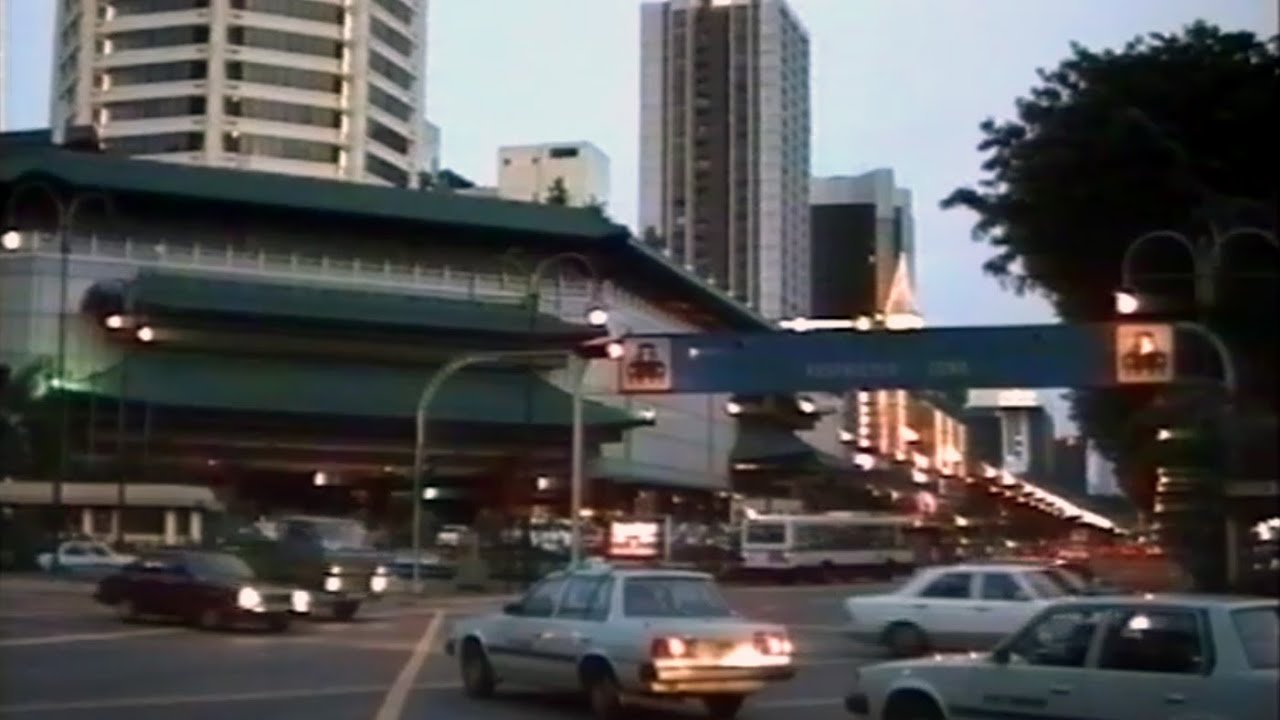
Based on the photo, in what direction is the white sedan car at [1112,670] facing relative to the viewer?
to the viewer's left

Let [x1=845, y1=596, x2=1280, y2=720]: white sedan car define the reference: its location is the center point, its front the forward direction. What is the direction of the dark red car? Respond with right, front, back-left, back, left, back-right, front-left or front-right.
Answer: front-right

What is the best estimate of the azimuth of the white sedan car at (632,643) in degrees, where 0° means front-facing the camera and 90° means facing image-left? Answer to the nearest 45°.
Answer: approximately 135°

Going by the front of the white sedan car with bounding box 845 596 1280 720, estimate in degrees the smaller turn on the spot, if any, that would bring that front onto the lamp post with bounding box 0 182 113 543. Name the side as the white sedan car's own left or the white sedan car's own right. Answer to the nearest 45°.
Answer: approximately 45° to the white sedan car's own right
